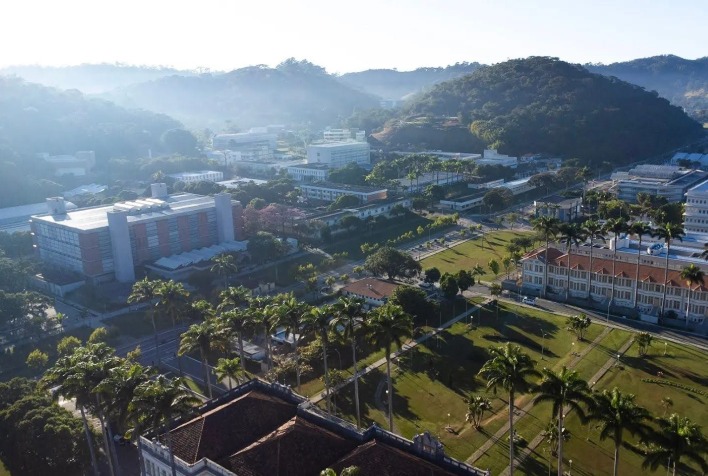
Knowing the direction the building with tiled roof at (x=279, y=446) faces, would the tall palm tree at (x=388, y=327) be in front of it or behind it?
in front

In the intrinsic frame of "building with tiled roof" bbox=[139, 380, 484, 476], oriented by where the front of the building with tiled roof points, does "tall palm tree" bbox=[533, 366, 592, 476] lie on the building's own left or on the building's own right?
on the building's own right

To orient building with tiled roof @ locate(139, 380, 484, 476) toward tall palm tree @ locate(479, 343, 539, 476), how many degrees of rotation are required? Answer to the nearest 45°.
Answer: approximately 45° to its right

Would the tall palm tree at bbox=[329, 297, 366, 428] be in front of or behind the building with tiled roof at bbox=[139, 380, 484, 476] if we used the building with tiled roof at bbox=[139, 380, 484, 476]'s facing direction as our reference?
in front

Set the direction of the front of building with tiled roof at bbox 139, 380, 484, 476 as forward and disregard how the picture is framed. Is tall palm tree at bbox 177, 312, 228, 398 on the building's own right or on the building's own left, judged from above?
on the building's own left

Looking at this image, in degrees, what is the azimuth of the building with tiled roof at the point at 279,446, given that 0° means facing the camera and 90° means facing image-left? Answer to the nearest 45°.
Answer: approximately 225°

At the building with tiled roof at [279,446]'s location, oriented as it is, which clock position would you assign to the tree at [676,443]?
The tree is roughly at 2 o'clock from the building with tiled roof.

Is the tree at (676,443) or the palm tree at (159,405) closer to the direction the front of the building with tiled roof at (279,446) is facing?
the tree

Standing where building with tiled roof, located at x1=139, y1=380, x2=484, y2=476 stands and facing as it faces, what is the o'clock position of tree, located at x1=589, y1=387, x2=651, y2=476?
The tree is roughly at 2 o'clock from the building with tiled roof.
